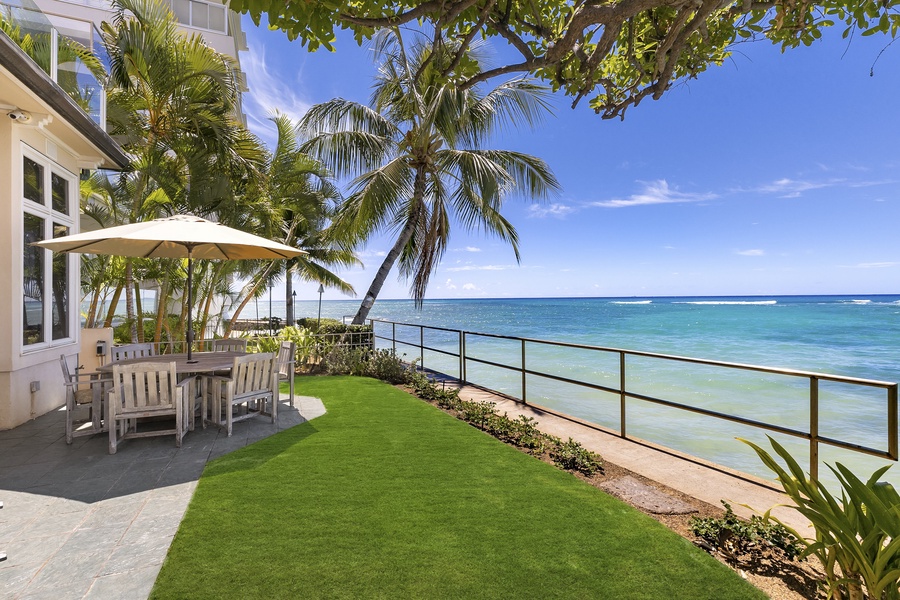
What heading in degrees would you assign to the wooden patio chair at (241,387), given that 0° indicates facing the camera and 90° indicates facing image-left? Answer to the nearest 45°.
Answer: approximately 135°

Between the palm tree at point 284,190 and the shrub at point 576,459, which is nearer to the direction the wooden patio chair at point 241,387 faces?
the palm tree

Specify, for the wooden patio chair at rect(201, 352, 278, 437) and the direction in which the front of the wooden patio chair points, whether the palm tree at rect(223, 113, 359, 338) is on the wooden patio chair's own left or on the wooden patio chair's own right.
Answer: on the wooden patio chair's own right

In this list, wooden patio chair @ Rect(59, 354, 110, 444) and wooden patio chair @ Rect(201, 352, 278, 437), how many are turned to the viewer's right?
1

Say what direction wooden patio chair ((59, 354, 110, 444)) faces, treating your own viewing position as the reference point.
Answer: facing to the right of the viewer

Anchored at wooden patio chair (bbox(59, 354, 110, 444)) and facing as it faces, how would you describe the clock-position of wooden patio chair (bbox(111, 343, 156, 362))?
wooden patio chair (bbox(111, 343, 156, 362)) is roughly at 10 o'clock from wooden patio chair (bbox(59, 354, 110, 444)).
